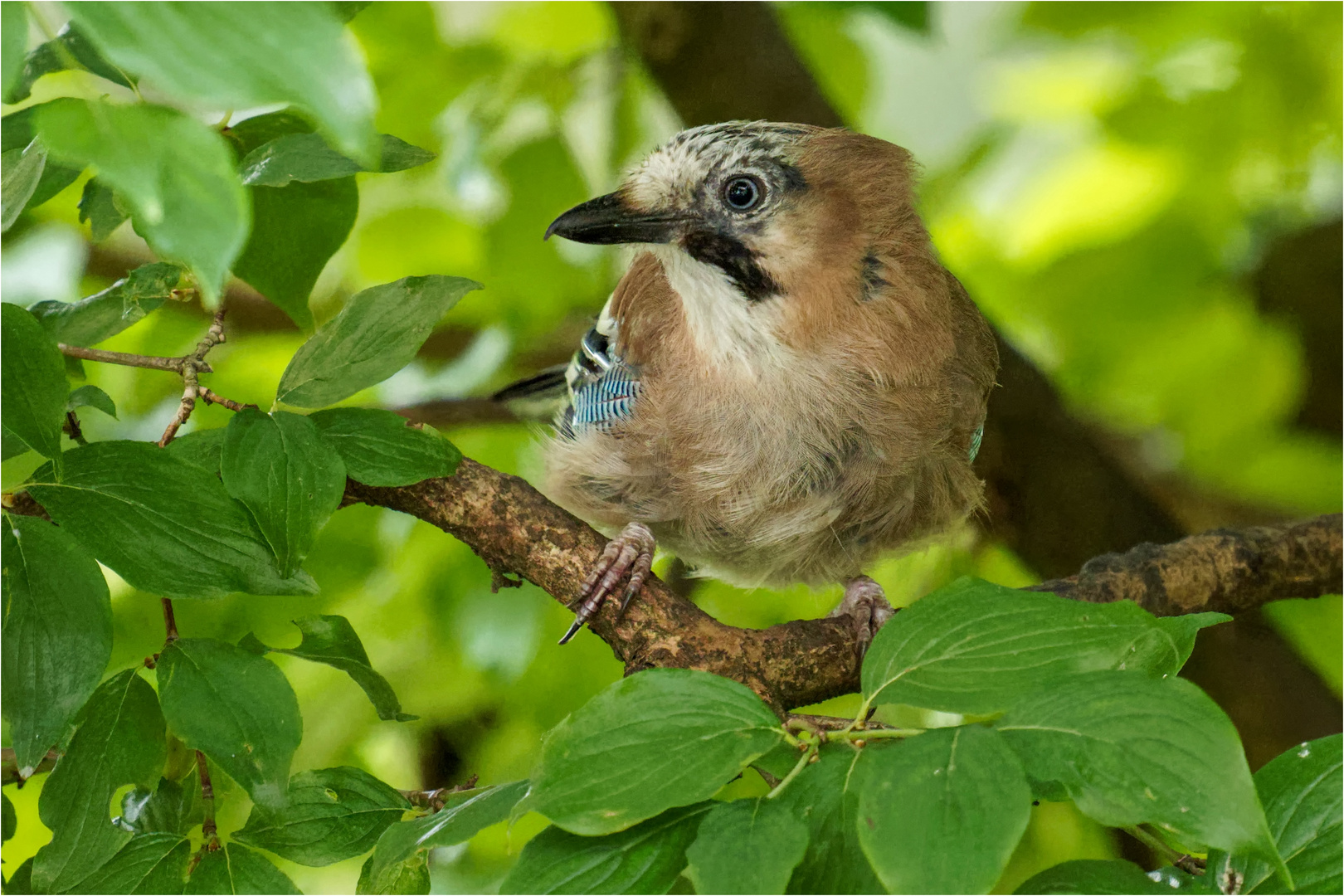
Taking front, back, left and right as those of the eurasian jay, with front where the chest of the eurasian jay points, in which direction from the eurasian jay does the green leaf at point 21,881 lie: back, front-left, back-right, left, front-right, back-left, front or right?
front-right

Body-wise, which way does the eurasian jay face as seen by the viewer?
toward the camera

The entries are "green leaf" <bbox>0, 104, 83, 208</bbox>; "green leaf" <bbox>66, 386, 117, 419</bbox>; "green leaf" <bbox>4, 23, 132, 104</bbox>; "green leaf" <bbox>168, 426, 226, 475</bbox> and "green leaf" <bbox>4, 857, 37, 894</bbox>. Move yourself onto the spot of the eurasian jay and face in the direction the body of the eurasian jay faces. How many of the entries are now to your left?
0

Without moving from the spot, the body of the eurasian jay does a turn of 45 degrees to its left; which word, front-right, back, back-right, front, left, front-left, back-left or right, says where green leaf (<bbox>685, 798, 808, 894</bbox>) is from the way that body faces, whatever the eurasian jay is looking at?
front-right

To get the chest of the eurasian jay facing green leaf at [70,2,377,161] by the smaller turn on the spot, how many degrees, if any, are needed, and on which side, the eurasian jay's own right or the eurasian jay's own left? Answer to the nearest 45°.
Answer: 0° — it already faces it

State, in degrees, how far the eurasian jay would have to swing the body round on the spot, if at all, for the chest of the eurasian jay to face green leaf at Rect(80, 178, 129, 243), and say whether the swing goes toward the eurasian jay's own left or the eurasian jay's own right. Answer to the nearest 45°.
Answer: approximately 45° to the eurasian jay's own right

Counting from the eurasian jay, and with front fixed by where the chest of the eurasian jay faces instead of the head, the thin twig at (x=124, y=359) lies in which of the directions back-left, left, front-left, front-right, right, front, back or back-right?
front-right

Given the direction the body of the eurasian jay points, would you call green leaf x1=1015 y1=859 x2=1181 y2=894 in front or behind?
in front
